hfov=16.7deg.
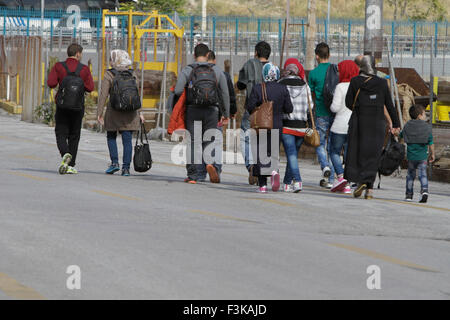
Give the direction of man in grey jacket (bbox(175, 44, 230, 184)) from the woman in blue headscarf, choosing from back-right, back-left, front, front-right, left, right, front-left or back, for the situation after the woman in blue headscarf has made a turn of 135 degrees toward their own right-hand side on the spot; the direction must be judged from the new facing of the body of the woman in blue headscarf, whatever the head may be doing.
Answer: back

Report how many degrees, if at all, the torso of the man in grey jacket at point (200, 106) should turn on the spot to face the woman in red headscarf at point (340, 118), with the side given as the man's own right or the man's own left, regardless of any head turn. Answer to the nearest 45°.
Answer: approximately 90° to the man's own right

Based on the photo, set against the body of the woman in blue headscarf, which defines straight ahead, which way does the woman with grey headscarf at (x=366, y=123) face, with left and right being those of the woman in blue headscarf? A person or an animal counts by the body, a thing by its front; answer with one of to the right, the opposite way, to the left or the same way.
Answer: the same way

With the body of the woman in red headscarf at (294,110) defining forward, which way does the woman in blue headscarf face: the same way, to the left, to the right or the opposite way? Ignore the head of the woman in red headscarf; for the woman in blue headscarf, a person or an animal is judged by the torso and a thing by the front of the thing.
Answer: the same way

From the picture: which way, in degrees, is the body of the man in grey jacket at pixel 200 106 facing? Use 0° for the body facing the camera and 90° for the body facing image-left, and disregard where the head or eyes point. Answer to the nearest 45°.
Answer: approximately 180°

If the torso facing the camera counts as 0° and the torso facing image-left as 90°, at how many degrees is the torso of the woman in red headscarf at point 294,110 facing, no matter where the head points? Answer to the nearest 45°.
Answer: approximately 180°

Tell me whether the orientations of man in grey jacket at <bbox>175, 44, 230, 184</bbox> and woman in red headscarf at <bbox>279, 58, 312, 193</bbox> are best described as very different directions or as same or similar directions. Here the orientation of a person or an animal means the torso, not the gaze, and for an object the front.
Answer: same or similar directions

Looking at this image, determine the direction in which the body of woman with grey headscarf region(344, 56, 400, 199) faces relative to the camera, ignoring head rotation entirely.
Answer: away from the camera

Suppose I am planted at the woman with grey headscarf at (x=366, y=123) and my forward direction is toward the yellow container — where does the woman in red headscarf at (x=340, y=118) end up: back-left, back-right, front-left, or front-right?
front-left

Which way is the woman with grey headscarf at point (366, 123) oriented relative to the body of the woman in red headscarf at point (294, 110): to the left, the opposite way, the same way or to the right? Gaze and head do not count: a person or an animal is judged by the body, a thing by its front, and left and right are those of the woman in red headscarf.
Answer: the same way

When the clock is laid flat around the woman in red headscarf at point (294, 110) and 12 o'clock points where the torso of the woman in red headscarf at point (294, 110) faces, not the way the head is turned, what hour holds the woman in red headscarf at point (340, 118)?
the woman in red headscarf at point (340, 118) is roughly at 2 o'clock from the woman in red headscarf at point (294, 110).

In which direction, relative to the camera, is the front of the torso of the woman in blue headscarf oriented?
away from the camera

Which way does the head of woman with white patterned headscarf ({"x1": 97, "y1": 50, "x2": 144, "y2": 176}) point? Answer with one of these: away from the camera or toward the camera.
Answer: away from the camera

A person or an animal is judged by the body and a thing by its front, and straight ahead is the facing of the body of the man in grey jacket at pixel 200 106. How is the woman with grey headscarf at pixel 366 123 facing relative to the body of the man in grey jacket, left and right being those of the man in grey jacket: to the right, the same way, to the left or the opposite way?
the same way
